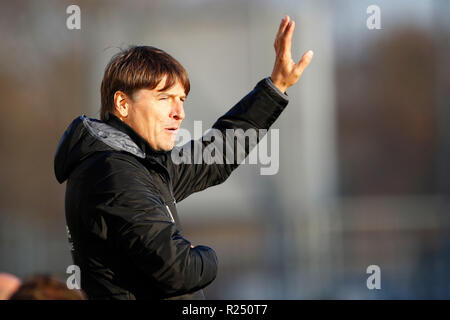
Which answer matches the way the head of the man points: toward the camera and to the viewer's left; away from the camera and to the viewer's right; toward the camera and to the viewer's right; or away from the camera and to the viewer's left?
toward the camera and to the viewer's right

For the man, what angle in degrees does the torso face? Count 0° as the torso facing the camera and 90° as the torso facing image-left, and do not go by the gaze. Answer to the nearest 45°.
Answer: approximately 270°
